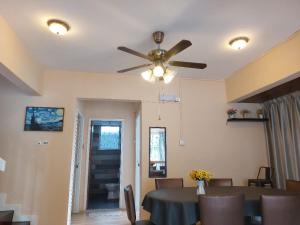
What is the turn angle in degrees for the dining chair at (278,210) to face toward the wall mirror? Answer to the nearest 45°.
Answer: approximately 45° to its left

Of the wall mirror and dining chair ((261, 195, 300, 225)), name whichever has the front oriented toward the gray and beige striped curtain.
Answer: the dining chair

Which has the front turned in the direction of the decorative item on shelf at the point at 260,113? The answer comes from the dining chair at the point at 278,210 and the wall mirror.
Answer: the dining chair

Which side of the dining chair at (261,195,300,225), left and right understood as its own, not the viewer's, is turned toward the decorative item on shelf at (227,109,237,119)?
front

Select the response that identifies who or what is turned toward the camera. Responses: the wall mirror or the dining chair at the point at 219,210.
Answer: the wall mirror

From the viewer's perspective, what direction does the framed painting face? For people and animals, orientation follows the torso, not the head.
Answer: toward the camera

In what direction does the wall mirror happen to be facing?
toward the camera

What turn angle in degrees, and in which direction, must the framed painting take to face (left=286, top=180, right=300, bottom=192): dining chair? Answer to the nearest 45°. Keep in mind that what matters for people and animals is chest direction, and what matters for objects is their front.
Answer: approximately 45° to its left

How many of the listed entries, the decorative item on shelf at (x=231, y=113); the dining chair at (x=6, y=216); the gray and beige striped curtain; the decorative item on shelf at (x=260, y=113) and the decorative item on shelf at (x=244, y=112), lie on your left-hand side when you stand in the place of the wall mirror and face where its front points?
4

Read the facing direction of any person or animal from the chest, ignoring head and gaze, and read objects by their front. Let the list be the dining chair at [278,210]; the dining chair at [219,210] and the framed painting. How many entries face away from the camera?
2

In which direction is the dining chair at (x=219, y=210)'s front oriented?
away from the camera

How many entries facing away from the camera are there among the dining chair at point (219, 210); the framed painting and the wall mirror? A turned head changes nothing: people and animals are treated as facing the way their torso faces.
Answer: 1

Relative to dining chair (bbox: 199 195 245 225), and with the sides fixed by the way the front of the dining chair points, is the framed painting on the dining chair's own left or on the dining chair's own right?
on the dining chair's own left

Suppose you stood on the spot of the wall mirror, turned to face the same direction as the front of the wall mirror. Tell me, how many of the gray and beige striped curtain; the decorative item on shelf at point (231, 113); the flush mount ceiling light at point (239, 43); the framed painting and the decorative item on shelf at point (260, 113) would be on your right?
1

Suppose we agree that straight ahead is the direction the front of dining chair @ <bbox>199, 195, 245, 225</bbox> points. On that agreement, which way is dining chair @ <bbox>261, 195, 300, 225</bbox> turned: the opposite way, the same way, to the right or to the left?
the same way

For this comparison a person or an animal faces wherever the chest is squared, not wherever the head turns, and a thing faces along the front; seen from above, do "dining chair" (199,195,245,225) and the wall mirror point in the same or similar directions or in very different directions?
very different directions

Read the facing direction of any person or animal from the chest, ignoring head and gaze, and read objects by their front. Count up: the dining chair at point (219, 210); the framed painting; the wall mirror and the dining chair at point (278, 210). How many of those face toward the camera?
2

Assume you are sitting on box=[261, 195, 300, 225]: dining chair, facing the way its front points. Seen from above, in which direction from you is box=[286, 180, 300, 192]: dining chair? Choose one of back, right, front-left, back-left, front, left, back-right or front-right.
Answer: front

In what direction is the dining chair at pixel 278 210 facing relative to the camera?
away from the camera

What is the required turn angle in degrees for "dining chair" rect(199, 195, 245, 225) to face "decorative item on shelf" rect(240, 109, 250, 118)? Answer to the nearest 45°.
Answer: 0° — it already faces it

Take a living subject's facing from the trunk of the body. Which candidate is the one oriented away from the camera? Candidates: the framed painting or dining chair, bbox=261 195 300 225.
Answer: the dining chair
